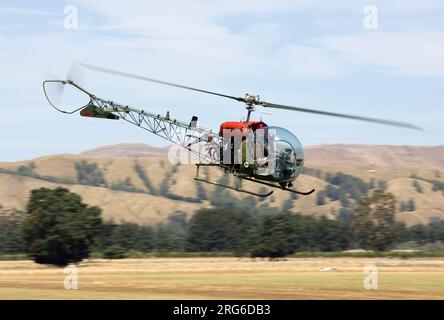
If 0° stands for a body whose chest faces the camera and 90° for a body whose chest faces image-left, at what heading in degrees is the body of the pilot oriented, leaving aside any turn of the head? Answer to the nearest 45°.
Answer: approximately 315°
